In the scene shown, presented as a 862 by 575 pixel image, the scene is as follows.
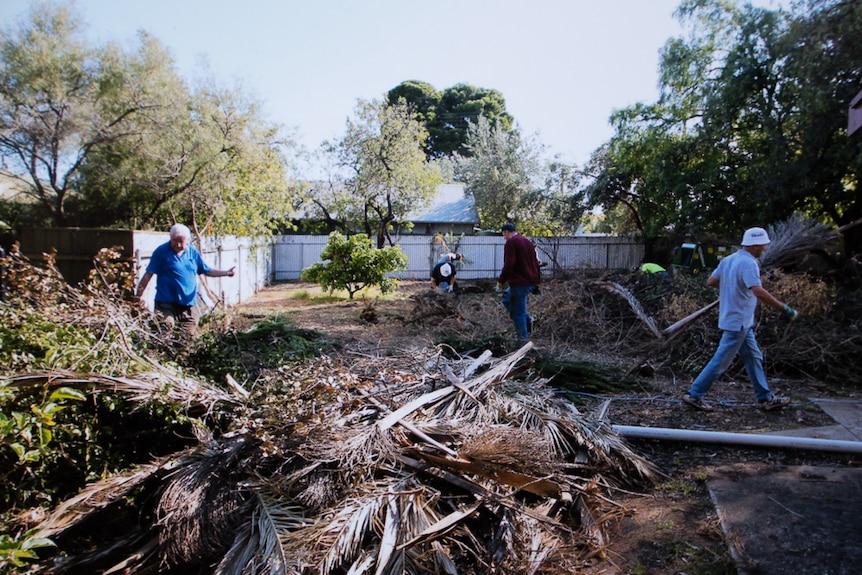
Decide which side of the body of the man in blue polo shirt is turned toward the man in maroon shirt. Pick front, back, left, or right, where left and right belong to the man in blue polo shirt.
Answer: left

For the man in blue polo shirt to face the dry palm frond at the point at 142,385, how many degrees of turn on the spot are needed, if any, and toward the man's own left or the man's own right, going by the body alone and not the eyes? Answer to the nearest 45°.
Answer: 0° — they already face it

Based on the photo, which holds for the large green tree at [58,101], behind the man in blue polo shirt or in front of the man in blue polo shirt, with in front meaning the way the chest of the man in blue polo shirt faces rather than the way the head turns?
behind

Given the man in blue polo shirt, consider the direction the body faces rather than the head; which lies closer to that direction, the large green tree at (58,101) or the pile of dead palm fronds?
the pile of dead palm fronds

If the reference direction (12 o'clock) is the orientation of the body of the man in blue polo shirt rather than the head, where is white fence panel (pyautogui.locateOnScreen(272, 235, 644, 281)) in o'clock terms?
The white fence panel is roughly at 7 o'clock from the man in blue polo shirt.

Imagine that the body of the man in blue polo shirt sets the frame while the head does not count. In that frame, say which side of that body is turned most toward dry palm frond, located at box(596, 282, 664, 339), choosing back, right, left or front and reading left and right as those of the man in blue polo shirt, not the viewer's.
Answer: left

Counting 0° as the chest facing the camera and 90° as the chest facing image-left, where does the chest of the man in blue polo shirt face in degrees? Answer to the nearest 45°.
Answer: approximately 0°

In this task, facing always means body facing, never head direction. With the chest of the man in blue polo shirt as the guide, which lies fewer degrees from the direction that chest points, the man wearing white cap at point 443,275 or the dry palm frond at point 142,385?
the dry palm frond

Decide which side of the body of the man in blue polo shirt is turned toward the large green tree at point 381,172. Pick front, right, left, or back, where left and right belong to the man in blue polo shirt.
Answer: back

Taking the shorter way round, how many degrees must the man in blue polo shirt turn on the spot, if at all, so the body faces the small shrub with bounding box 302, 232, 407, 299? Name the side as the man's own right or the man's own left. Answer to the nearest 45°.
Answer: approximately 135° to the man's own left

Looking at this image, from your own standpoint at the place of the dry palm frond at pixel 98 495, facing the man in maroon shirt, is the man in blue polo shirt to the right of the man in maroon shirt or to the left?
left

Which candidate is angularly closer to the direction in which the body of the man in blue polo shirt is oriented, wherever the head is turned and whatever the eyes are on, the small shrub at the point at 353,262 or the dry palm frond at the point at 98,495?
the dry palm frond
